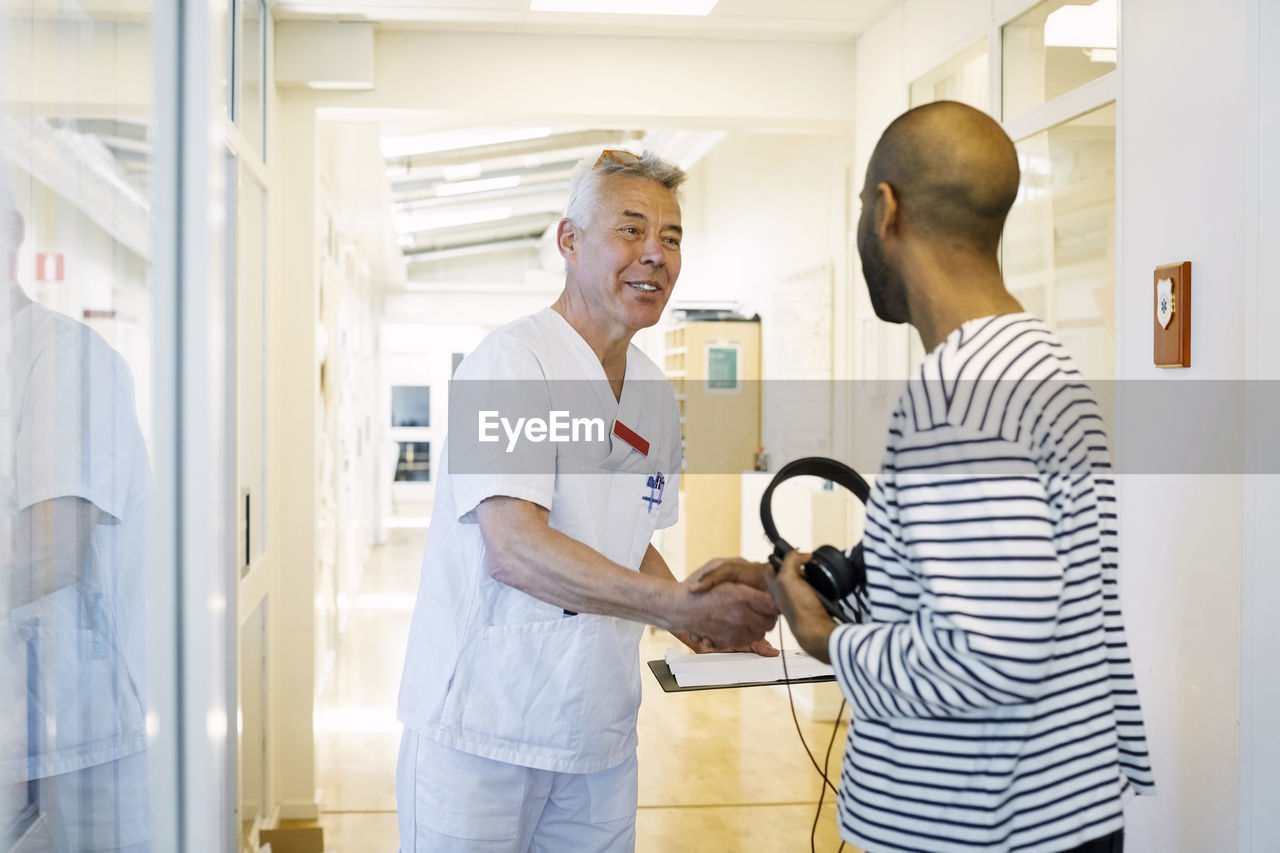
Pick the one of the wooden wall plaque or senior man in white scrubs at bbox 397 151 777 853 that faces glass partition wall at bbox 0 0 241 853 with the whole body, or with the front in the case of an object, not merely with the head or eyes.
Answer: the wooden wall plaque

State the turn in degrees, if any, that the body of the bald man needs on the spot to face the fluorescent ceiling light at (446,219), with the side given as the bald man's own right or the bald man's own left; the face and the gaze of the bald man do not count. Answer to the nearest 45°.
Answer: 0° — they already face it

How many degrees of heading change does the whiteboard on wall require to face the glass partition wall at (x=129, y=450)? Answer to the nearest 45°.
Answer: approximately 45° to its left

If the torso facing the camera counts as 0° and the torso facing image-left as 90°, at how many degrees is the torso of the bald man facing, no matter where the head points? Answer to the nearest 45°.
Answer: approximately 135°

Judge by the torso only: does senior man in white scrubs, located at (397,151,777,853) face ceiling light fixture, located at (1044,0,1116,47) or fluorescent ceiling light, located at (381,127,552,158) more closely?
the ceiling light fixture

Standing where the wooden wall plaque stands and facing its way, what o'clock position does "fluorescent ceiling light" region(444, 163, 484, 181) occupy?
The fluorescent ceiling light is roughly at 3 o'clock from the wooden wall plaque.

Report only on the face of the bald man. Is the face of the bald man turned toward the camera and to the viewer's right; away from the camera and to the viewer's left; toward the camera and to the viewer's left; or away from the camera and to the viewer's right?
away from the camera and to the viewer's left

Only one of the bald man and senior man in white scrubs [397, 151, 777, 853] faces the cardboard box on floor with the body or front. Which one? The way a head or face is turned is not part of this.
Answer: the bald man

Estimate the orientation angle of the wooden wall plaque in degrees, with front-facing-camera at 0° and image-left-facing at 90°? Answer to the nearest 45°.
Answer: approximately 45°

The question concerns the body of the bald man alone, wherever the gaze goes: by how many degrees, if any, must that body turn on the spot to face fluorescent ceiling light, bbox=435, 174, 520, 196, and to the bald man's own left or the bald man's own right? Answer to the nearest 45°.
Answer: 0° — they already face it

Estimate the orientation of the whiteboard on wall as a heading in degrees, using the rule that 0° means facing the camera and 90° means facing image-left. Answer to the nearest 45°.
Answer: approximately 45°
